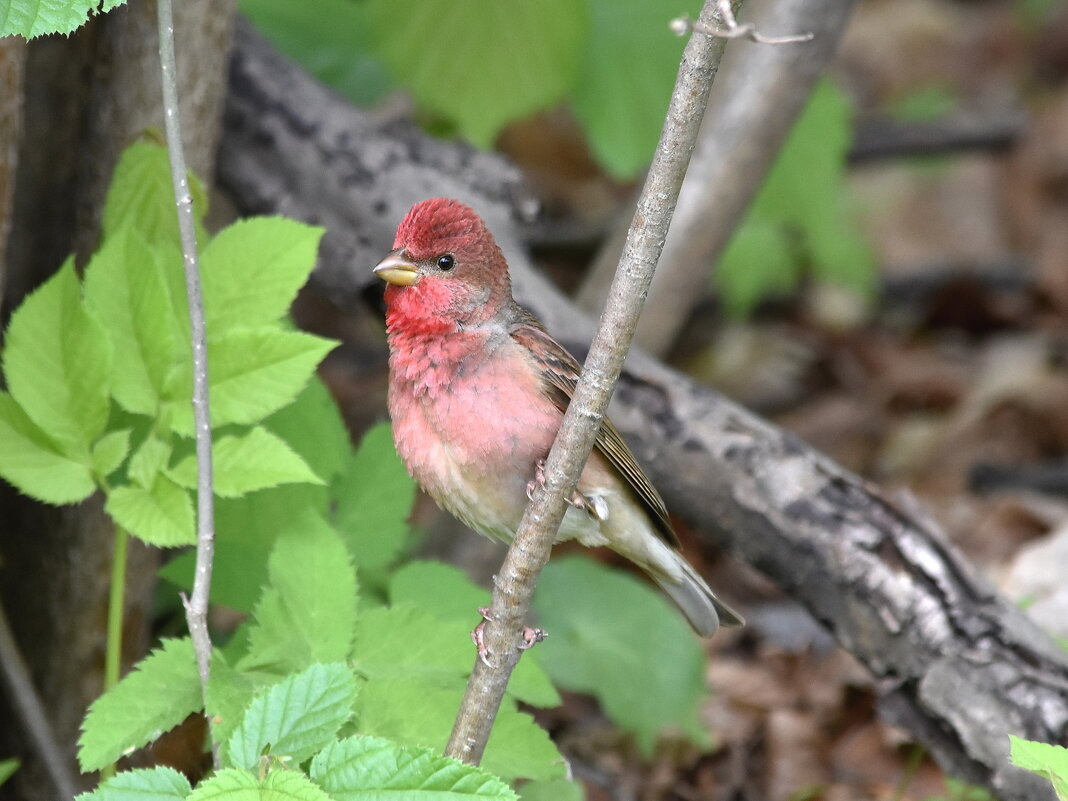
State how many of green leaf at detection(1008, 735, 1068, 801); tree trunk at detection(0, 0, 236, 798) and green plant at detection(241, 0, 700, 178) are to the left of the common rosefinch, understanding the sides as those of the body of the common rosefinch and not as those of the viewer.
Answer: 1

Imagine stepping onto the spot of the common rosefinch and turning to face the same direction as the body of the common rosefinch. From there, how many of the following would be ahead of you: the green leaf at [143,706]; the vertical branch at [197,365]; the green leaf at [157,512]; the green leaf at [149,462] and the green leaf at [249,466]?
5

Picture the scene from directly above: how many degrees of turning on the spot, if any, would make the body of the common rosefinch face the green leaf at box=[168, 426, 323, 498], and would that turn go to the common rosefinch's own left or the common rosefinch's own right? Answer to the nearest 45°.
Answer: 0° — it already faces it

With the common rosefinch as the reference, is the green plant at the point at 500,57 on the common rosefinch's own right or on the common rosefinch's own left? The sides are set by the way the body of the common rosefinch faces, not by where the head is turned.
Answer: on the common rosefinch's own right

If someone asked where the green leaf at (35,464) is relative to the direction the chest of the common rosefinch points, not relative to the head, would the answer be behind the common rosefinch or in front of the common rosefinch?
in front

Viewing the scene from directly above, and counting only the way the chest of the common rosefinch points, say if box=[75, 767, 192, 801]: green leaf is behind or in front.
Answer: in front

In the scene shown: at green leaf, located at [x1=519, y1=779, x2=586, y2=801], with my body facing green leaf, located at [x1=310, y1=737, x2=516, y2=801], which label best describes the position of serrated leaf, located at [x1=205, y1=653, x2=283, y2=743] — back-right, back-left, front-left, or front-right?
front-right

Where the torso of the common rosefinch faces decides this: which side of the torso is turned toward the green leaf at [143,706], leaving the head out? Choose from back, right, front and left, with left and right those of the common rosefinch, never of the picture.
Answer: front

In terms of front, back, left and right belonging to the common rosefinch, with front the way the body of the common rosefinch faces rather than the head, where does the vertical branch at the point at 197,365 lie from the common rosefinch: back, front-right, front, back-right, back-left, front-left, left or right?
front

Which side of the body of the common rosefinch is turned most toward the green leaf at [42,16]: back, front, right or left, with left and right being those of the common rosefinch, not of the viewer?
front

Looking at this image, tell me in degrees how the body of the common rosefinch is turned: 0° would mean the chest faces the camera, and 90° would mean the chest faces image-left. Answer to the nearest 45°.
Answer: approximately 45°
